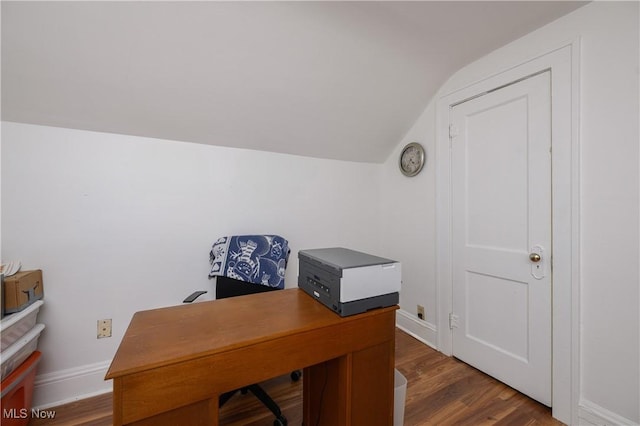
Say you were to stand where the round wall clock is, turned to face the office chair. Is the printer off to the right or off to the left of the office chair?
left

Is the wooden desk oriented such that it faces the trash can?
no

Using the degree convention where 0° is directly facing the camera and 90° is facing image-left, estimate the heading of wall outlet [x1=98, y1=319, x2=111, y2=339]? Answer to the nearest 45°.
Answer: approximately 0°

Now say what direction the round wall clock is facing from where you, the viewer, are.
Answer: facing the viewer and to the left of the viewer

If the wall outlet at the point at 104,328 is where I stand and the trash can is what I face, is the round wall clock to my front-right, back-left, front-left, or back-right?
front-left

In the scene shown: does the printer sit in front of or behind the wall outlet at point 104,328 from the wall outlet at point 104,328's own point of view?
in front

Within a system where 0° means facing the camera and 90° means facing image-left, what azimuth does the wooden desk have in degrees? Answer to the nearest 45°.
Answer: approximately 135°

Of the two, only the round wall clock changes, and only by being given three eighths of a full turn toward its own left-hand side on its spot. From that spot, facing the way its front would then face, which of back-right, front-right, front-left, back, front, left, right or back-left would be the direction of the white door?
front-right

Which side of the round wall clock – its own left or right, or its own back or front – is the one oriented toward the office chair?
front

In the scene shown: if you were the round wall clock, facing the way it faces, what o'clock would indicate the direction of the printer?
The printer is roughly at 11 o'clock from the round wall clock.

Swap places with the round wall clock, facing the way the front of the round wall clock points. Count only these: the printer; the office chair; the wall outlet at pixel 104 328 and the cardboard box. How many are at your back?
0

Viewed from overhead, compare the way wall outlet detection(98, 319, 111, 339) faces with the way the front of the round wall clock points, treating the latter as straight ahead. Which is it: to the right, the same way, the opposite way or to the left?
to the left

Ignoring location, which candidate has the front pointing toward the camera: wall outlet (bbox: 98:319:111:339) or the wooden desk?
the wall outlet

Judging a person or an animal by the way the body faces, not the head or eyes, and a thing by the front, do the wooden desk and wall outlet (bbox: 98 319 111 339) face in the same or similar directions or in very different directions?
very different directions

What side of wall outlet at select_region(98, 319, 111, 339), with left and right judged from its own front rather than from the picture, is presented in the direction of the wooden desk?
front

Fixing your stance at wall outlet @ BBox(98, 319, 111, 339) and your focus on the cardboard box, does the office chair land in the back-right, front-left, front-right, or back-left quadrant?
back-left

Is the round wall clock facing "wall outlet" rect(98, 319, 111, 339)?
yes

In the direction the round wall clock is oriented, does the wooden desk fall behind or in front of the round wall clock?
in front

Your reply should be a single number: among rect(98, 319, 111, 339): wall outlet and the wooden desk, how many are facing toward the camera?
1
